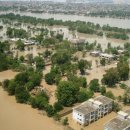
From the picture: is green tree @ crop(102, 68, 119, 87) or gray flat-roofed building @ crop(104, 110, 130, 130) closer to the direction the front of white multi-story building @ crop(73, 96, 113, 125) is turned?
the gray flat-roofed building

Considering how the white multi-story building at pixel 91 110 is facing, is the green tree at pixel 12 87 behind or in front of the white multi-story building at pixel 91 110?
behind

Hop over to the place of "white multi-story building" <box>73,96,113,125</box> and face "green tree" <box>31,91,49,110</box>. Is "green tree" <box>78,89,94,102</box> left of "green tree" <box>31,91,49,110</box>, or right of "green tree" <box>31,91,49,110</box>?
right

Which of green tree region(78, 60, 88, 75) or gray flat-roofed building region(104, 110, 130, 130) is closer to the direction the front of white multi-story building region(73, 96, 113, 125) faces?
the gray flat-roofed building

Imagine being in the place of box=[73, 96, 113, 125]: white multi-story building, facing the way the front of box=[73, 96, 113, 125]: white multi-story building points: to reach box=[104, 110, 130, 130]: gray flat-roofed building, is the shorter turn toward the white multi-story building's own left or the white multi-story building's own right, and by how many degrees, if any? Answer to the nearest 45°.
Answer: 0° — it already faces it

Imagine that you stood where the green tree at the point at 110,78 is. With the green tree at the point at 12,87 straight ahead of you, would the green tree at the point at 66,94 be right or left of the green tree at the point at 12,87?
left

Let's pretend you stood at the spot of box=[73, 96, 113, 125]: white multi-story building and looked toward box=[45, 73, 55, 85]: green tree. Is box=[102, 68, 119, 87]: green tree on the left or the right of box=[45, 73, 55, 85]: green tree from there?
right
